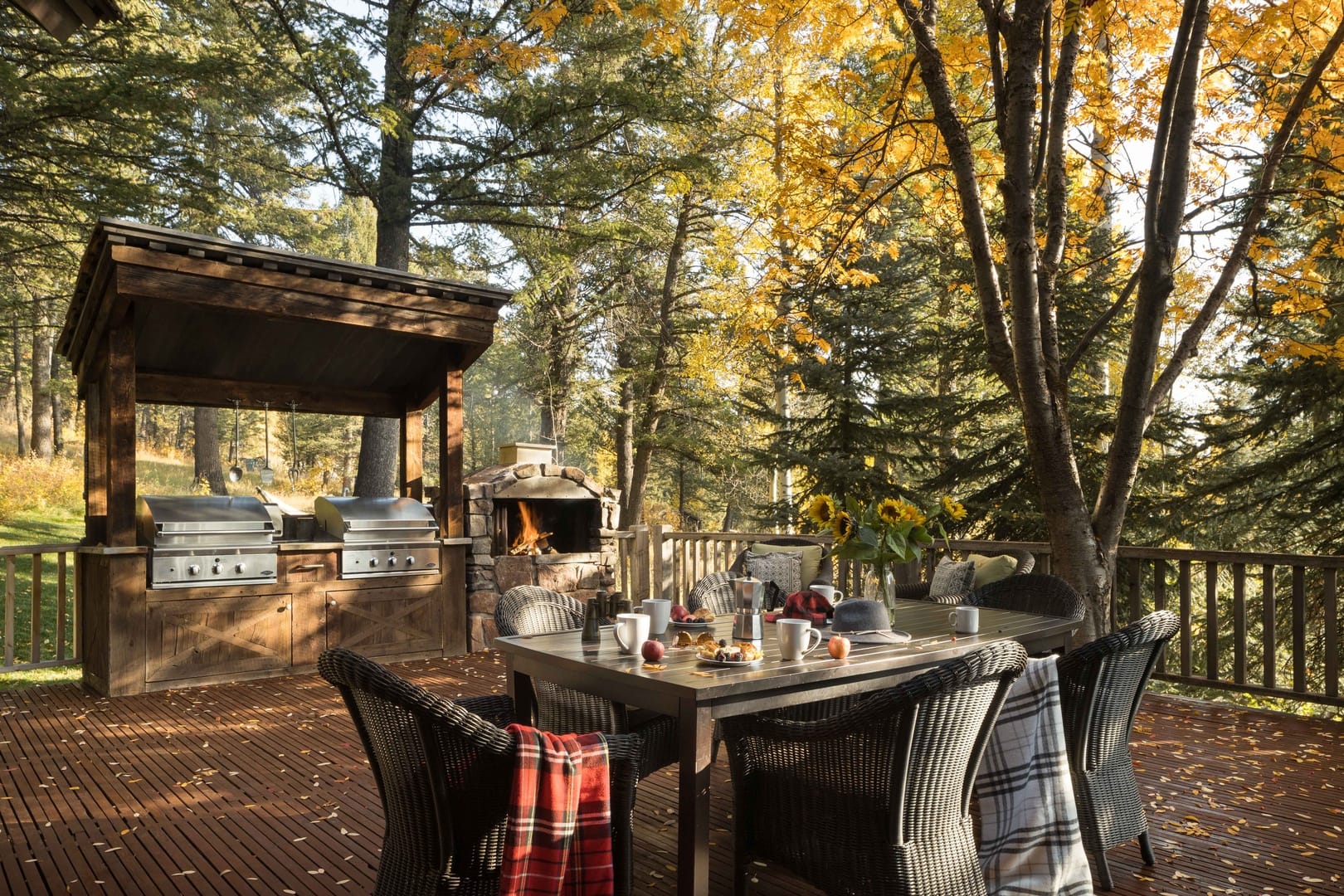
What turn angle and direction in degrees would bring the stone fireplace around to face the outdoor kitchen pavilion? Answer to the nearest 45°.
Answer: approximately 45° to its right

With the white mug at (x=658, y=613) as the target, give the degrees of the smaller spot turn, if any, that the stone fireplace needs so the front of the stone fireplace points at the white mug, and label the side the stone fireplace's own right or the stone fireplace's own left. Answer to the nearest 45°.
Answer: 0° — it already faces it

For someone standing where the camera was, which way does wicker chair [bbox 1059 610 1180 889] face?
facing away from the viewer and to the left of the viewer

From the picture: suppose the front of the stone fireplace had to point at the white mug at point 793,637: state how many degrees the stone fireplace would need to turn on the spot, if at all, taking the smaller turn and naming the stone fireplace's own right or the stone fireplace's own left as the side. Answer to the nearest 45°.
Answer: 0° — it already faces it

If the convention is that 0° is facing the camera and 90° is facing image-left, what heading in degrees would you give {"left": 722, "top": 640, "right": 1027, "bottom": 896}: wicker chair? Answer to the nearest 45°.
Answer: approximately 135°

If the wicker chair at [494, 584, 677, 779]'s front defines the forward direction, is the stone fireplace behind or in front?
behind
